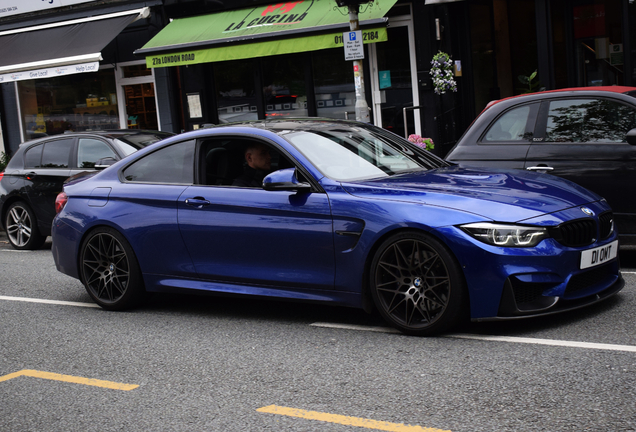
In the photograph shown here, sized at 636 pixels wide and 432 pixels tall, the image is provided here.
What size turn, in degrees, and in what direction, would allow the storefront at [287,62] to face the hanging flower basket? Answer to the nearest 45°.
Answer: approximately 90° to its left

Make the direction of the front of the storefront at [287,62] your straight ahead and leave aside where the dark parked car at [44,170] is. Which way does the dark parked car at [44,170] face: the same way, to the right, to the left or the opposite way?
to the left

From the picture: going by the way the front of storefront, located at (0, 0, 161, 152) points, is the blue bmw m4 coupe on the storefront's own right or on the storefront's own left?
on the storefront's own left

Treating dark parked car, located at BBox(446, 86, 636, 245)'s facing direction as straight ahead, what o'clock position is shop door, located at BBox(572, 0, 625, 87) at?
The shop door is roughly at 9 o'clock from the dark parked car.

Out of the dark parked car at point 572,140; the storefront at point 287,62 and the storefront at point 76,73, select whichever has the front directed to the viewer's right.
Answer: the dark parked car

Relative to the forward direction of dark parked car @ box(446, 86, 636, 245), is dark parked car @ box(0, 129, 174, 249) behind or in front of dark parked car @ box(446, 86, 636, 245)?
behind

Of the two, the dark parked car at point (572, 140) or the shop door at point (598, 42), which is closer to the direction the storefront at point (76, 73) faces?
the dark parked car

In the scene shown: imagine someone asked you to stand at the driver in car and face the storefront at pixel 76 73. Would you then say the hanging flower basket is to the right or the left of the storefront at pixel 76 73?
right

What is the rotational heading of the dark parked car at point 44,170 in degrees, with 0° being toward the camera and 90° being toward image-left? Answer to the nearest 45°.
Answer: approximately 315°

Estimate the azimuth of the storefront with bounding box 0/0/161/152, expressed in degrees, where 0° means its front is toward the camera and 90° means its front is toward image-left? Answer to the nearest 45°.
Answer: approximately 45°

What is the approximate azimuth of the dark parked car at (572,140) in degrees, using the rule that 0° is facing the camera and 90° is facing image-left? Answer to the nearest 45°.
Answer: approximately 270°

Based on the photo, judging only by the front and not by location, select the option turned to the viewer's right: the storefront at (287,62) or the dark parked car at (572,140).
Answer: the dark parked car
